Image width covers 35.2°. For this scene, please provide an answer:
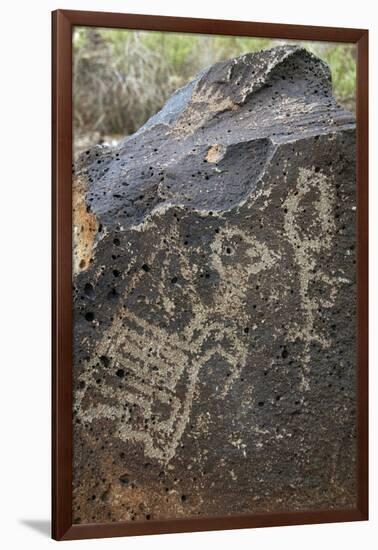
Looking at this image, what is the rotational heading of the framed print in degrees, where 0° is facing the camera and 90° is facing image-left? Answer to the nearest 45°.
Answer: approximately 315°
